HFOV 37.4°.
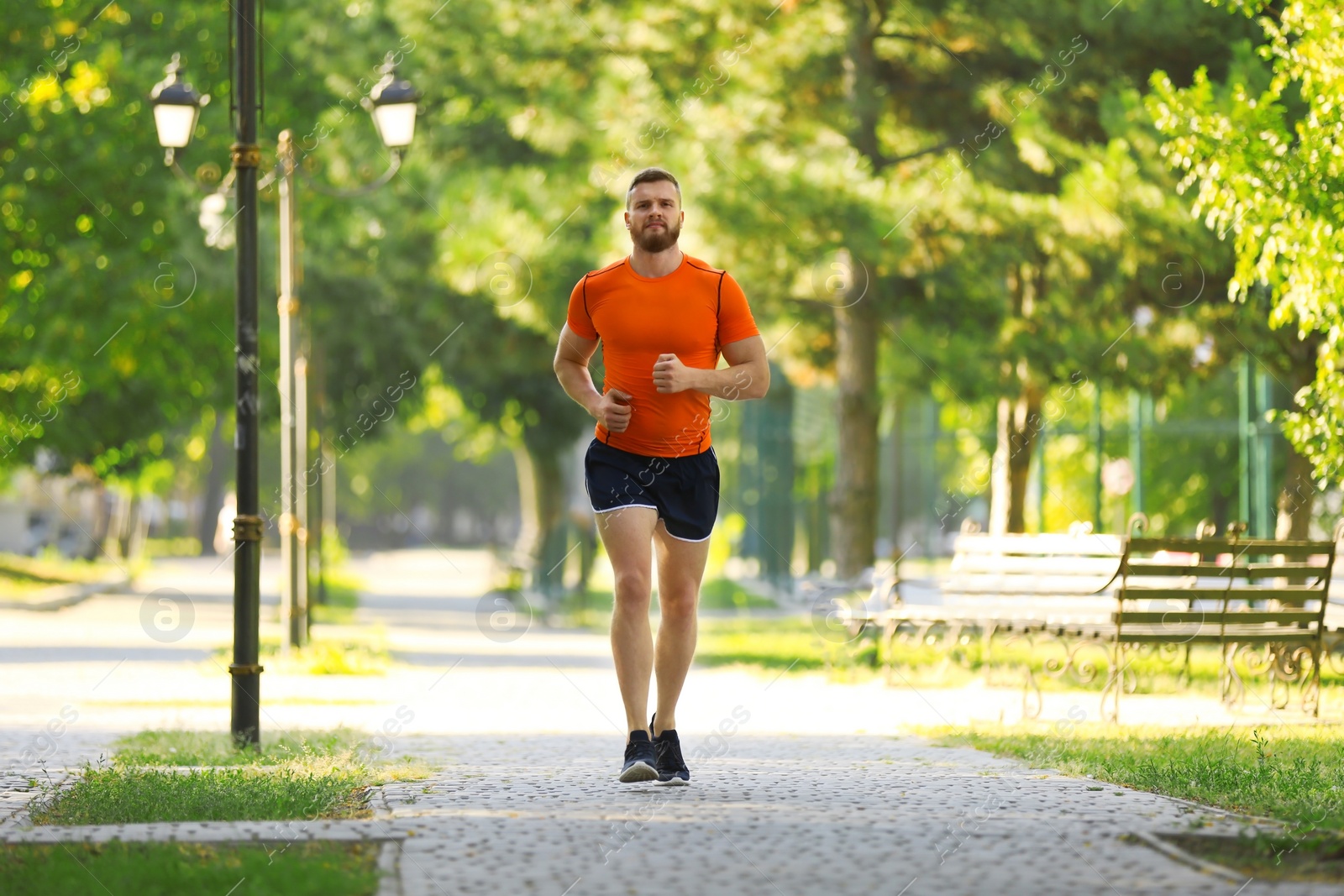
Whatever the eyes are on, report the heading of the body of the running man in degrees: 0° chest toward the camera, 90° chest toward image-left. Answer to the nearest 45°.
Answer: approximately 0°

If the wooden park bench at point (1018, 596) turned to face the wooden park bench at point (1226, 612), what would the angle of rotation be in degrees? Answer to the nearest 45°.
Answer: approximately 90° to its left

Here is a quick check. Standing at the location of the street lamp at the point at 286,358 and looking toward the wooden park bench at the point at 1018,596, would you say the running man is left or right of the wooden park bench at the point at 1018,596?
right

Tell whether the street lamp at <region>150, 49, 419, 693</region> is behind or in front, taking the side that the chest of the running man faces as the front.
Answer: behind

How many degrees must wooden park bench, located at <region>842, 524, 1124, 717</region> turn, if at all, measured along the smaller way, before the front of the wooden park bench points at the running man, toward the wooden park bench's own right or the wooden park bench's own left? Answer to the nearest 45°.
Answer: approximately 45° to the wooden park bench's own left

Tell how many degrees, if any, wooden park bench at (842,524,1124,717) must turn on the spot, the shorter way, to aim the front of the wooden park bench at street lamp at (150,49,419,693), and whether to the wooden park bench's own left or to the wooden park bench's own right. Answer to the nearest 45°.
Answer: approximately 45° to the wooden park bench's own right

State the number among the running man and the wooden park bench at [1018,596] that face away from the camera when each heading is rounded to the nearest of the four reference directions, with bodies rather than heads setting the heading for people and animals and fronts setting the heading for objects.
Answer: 0

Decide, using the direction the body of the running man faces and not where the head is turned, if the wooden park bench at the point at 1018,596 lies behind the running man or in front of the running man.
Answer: behind

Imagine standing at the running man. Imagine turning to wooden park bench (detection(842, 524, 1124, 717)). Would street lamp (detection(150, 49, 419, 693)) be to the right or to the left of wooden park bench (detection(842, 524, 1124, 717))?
left

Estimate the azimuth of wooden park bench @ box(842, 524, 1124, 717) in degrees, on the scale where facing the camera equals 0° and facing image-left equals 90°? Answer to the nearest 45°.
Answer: approximately 45°
